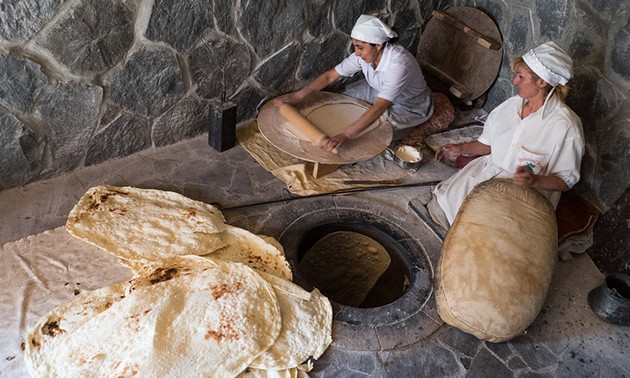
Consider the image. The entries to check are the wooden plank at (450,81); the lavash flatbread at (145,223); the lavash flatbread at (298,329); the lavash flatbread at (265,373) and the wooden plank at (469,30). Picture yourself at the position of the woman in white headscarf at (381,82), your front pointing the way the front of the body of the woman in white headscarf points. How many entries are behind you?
2

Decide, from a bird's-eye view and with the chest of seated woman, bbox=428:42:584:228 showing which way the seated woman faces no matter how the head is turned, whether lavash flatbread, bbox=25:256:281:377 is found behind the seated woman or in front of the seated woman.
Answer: in front

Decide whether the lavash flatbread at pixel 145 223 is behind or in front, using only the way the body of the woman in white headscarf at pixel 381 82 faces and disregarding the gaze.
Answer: in front

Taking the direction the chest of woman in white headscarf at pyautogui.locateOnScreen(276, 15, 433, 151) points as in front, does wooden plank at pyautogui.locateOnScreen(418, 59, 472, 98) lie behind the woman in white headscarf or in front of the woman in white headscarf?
behind

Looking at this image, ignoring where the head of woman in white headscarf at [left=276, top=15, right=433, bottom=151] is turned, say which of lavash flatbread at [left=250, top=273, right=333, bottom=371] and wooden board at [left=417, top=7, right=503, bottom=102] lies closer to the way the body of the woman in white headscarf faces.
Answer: the lavash flatbread

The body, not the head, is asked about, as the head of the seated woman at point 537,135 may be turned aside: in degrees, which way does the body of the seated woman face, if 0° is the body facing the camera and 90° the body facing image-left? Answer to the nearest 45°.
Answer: approximately 45°

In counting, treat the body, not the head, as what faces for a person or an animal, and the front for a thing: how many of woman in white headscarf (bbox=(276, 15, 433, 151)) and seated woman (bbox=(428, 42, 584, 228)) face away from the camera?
0

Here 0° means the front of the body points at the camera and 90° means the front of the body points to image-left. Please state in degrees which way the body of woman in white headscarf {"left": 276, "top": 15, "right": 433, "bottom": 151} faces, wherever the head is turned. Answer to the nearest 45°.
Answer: approximately 45°

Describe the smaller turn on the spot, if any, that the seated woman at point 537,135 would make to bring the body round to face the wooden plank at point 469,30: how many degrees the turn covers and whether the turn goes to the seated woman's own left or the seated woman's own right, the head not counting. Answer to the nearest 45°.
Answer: approximately 135° to the seated woman's own right

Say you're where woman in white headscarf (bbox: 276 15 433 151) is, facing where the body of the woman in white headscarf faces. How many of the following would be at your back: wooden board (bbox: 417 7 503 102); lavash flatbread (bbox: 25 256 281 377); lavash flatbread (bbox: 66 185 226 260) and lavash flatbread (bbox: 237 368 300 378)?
1

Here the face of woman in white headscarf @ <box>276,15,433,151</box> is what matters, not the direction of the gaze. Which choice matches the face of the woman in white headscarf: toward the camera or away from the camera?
toward the camera

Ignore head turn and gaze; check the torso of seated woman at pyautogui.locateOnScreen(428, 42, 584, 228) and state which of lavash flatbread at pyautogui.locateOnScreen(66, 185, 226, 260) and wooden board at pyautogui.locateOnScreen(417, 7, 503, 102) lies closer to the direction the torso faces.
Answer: the lavash flatbread

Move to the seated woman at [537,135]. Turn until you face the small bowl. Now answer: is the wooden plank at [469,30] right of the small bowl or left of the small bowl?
right

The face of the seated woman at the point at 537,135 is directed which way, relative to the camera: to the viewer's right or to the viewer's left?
to the viewer's left

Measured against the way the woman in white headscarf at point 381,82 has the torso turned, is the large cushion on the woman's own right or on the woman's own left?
on the woman's own left
